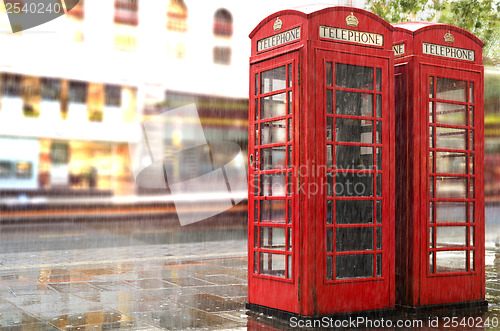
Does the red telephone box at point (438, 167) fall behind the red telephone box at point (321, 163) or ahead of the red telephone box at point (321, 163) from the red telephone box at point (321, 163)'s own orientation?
behind
